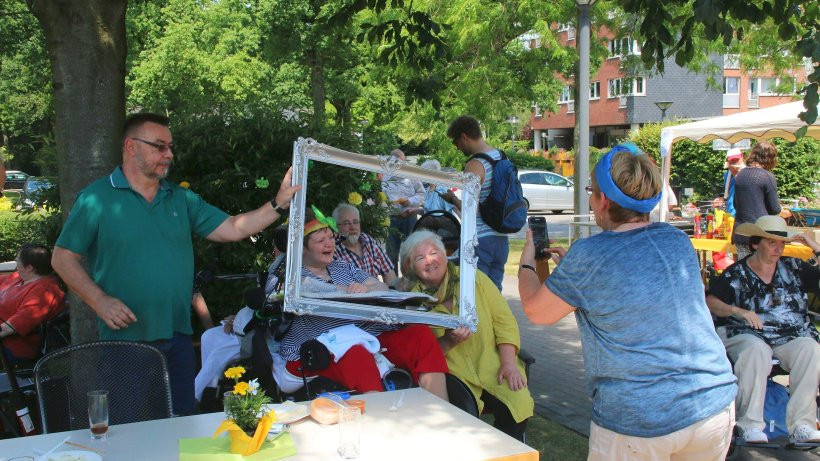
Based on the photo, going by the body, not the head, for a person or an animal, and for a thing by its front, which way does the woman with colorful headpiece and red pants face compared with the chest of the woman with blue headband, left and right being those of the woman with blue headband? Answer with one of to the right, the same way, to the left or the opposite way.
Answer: the opposite way

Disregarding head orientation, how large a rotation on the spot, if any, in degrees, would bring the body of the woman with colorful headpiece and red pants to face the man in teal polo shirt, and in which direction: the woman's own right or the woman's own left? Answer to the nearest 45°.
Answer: approximately 135° to the woman's own right

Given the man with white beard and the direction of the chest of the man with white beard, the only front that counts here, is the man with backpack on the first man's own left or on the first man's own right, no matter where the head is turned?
on the first man's own left

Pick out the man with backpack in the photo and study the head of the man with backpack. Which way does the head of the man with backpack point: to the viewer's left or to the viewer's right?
to the viewer's left

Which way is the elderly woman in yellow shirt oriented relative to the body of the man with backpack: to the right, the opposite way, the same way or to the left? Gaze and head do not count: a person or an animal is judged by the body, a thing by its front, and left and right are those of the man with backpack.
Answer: to the left

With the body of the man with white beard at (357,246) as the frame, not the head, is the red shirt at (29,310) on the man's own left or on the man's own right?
on the man's own right

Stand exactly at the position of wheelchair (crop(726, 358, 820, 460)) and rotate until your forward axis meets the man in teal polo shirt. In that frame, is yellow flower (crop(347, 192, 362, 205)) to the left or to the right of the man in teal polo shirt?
right

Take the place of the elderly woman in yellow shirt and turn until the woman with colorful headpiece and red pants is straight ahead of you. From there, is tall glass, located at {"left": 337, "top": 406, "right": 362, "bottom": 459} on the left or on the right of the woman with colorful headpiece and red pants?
left
